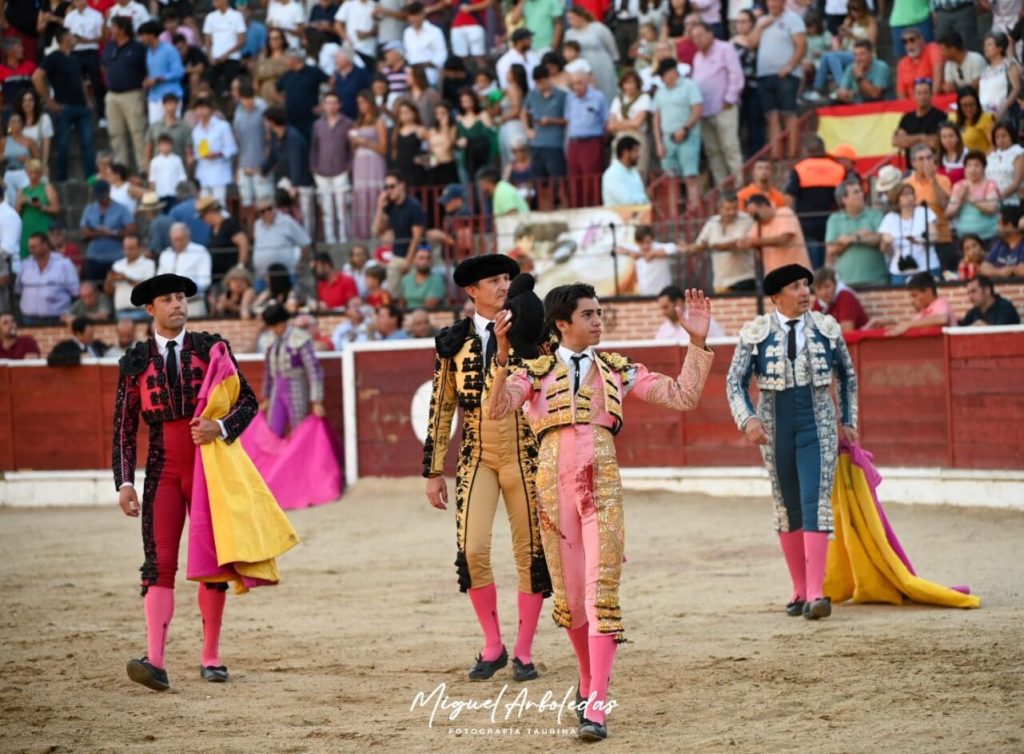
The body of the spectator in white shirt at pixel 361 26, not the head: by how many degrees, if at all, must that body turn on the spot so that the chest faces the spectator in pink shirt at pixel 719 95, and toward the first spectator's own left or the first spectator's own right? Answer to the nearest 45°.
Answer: approximately 45° to the first spectator's own left

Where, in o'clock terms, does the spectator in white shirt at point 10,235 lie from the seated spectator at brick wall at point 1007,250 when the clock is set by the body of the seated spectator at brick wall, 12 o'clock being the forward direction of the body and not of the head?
The spectator in white shirt is roughly at 2 o'clock from the seated spectator at brick wall.

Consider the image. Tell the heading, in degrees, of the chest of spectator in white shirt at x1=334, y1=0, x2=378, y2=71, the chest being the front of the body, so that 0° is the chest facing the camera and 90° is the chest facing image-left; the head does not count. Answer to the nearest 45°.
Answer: approximately 0°

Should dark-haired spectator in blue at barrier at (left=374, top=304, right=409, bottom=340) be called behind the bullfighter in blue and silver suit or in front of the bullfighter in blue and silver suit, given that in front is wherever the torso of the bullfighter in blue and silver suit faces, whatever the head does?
behind

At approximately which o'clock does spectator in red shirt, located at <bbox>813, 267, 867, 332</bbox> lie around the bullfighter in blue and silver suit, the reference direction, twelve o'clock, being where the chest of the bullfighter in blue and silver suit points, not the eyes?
The spectator in red shirt is roughly at 6 o'clock from the bullfighter in blue and silver suit.

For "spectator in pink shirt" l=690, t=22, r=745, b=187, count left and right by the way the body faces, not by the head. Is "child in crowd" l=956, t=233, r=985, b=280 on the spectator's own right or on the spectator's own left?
on the spectator's own left

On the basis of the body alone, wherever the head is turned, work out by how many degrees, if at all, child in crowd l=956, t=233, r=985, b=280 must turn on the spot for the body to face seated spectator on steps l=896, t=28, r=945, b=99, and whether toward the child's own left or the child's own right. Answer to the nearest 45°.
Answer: approximately 180°
